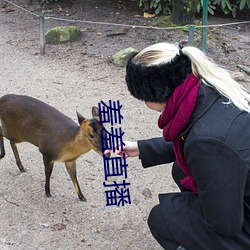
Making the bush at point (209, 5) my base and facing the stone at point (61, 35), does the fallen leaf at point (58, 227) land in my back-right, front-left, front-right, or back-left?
front-left

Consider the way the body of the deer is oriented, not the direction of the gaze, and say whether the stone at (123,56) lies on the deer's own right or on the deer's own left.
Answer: on the deer's own left

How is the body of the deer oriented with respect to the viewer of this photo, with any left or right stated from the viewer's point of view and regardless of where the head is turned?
facing the viewer and to the right of the viewer

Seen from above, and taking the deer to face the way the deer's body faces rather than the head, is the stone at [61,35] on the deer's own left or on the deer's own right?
on the deer's own left

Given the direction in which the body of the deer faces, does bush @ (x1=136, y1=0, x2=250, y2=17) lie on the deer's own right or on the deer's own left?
on the deer's own left

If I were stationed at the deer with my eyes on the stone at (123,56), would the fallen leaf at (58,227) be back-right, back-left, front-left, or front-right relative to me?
back-right
